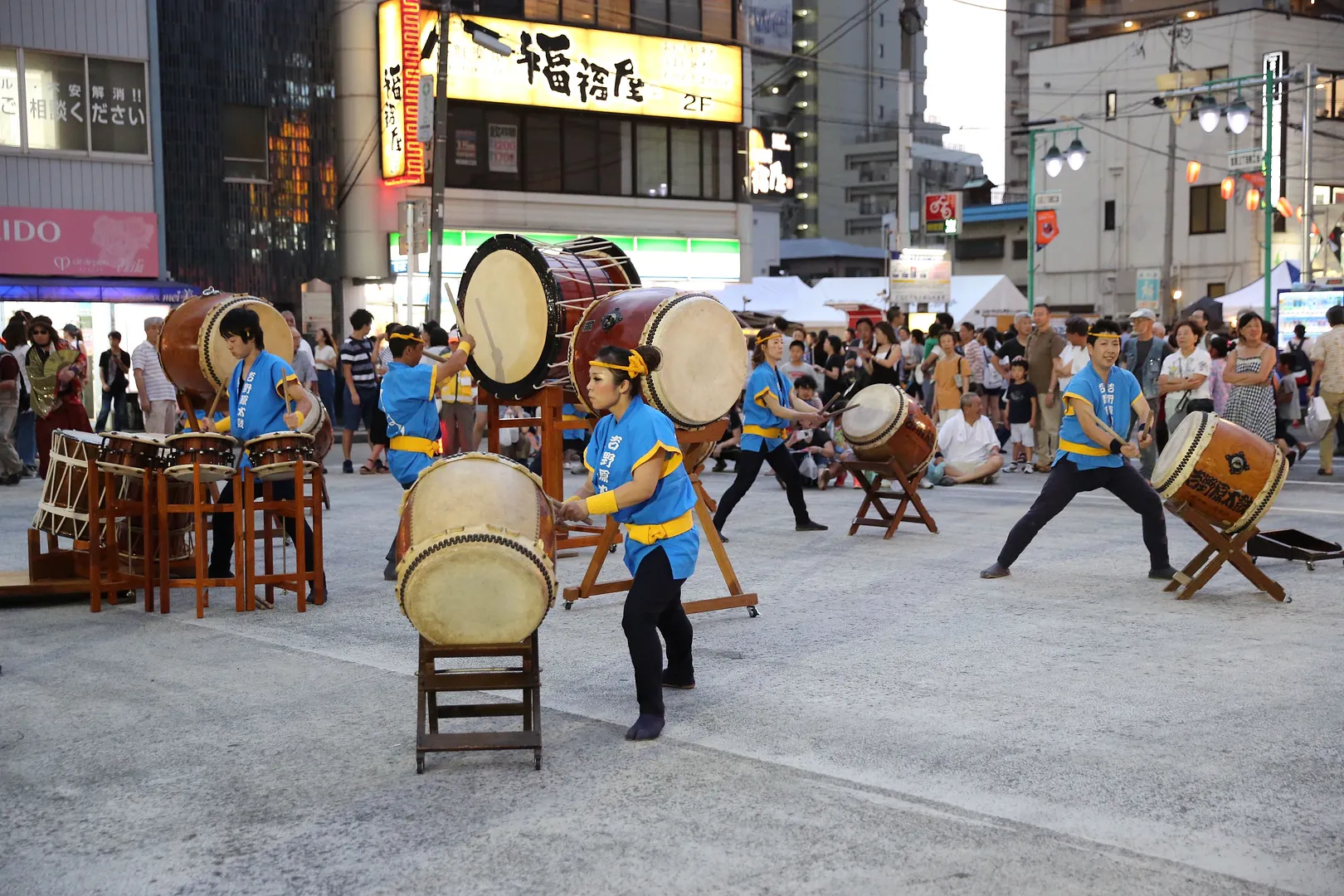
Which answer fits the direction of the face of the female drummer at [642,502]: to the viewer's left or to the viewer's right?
to the viewer's left

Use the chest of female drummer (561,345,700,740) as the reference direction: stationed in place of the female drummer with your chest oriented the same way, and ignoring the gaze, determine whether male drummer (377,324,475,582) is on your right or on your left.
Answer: on your right

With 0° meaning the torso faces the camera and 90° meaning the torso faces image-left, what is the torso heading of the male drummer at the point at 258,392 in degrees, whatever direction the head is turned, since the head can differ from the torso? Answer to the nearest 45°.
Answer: approximately 45°

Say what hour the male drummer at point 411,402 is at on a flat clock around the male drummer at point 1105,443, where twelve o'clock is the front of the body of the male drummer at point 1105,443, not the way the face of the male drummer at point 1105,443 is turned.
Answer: the male drummer at point 411,402 is roughly at 4 o'clock from the male drummer at point 1105,443.

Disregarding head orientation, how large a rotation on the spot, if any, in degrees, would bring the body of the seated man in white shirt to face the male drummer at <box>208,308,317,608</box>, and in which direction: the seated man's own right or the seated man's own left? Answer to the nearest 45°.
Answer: approximately 45° to the seated man's own right

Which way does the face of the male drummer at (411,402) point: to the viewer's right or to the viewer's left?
to the viewer's right

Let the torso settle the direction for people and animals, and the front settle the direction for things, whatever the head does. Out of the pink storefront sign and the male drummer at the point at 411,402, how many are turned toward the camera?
1

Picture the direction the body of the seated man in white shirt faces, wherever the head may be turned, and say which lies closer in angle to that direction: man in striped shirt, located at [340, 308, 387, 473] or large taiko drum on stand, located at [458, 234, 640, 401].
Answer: the large taiko drum on stand

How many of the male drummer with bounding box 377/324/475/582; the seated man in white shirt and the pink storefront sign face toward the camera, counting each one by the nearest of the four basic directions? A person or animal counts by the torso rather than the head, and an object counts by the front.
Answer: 2

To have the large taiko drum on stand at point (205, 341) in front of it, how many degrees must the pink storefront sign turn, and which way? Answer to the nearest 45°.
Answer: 0° — it already faces it

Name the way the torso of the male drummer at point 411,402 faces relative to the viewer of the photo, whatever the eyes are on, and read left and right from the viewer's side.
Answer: facing away from the viewer and to the right of the viewer

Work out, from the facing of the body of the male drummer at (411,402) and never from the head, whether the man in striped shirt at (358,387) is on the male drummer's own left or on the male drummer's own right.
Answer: on the male drummer's own left
